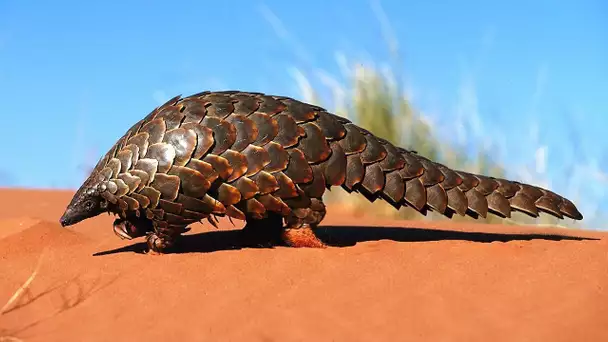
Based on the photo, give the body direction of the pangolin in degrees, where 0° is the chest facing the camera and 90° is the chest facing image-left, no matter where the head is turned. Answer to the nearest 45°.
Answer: approximately 90°
